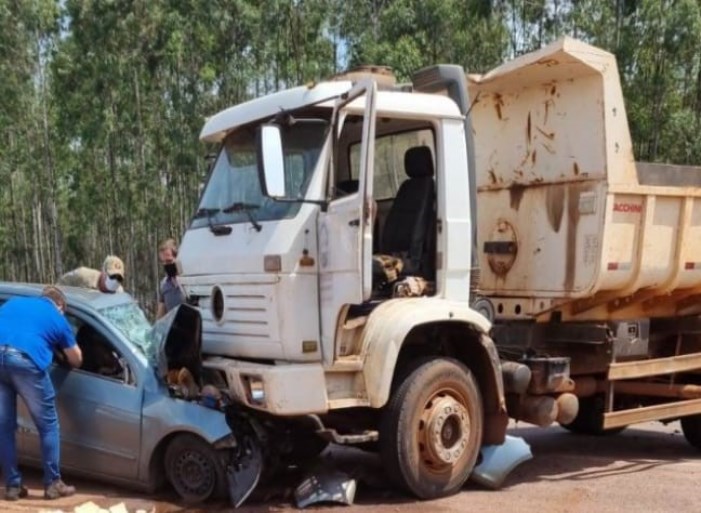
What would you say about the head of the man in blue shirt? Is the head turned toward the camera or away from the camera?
away from the camera

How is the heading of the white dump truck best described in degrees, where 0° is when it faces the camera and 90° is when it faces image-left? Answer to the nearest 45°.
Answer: approximately 45°

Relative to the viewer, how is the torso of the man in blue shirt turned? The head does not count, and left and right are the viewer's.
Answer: facing away from the viewer and to the right of the viewer

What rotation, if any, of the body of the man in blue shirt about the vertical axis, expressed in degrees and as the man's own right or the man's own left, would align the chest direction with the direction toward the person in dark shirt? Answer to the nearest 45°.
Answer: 0° — they already face them

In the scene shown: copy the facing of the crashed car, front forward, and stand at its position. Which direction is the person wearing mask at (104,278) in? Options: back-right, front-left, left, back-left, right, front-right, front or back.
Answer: back-left

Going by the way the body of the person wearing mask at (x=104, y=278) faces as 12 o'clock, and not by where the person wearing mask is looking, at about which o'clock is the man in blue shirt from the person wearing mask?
The man in blue shirt is roughly at 2 o'clock from the person wearing mask.

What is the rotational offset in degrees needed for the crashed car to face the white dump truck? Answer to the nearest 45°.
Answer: approximately 45° to its left

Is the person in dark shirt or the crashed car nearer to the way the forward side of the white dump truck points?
the crashed car

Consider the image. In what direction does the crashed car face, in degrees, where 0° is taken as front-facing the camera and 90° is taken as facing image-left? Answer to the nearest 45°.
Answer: approximately 315°
